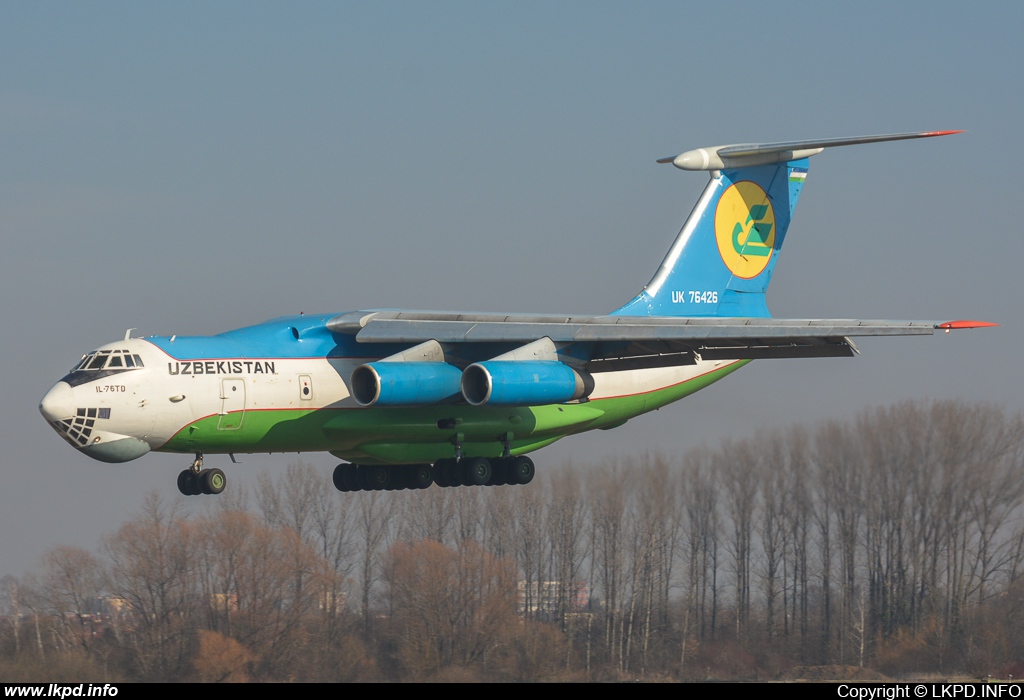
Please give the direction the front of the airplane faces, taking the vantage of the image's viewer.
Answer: facing the viewer and to the left of the viewer
